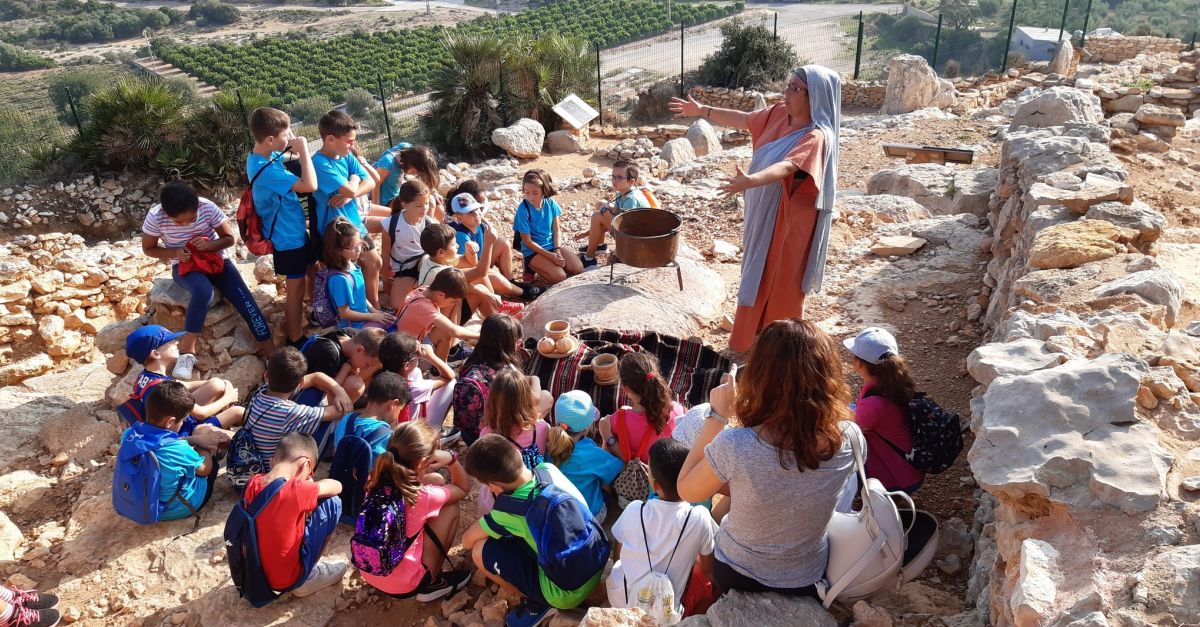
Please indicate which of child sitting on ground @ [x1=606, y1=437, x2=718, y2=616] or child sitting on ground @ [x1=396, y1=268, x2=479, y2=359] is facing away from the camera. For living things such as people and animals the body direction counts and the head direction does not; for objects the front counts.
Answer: child sitting on ground @ [x1=606, y1=437, x2=718, y2=616]

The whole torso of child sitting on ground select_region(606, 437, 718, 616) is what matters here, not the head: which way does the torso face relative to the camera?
away from the camera

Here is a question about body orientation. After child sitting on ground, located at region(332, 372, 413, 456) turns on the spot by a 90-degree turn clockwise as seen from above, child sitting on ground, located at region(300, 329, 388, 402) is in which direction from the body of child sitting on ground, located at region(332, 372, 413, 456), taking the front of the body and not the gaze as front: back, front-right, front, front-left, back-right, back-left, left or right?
back-left

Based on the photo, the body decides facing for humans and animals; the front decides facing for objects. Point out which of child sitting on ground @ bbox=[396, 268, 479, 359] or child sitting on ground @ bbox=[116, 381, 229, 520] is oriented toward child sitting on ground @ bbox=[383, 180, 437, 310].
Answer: child sitting on ground @ bbox=[116, 381, 229, 520]

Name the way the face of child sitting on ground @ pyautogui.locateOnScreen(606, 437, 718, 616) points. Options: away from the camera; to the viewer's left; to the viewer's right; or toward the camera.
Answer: away from the camera

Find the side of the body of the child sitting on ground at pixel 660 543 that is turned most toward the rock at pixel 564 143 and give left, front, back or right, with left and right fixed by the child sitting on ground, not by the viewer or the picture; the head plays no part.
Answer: front

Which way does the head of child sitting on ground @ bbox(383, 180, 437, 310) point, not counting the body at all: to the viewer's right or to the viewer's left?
to the viewer's right

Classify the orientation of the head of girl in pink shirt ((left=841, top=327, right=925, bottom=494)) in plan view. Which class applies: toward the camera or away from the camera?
away from the camera

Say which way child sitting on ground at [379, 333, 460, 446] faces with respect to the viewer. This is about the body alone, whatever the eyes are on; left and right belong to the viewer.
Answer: facing away from the viewer and to the right of the viewer

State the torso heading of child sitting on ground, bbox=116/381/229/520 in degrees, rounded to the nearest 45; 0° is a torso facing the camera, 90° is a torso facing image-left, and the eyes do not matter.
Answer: approximately 225°

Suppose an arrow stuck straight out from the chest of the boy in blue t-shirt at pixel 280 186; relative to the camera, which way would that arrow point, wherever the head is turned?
to the viewer's right

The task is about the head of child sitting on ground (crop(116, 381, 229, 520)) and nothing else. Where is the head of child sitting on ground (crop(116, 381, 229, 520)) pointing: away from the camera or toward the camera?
away from the camera

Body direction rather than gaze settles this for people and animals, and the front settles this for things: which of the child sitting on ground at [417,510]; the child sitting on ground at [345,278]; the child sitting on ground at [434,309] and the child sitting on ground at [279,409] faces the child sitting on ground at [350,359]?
the child sitting on ground at [279,409]

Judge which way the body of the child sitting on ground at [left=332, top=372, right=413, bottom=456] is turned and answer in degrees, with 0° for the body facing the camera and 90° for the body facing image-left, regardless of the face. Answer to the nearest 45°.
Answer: approximately 225°
